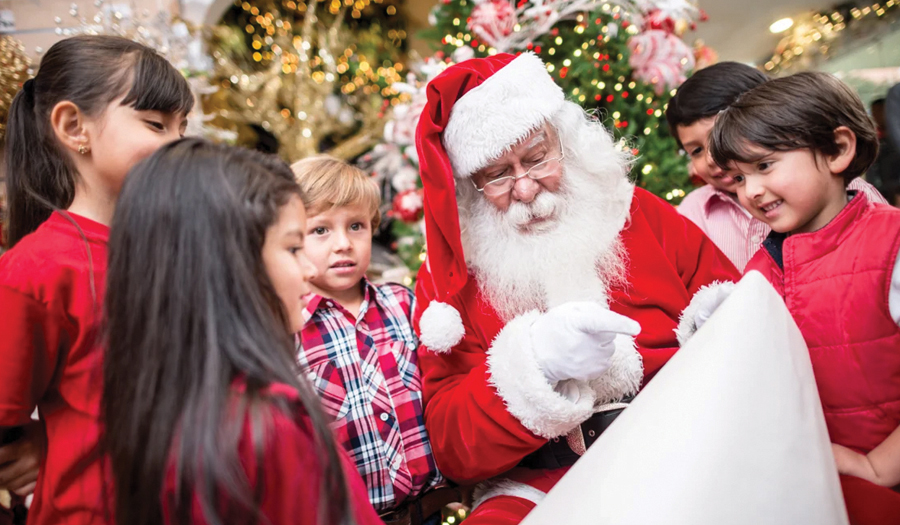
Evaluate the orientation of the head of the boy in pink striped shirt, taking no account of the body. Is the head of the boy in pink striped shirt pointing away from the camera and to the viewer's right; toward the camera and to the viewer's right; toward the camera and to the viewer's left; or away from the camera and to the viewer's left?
toward the camera and to the viewer's left

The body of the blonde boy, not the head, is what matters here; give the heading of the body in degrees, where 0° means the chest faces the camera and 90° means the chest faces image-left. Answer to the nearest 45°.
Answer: approximately 0°

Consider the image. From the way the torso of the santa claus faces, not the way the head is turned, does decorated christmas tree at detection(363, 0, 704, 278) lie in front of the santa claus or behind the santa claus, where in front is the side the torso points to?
behind

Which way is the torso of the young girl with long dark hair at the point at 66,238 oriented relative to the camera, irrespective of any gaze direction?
to the viewer's right

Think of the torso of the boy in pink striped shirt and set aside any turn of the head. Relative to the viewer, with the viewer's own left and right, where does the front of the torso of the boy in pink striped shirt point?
facing the viewer and to the left of the viewer

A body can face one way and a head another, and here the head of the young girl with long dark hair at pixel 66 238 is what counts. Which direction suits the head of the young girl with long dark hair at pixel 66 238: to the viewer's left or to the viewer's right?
to the viewer's right

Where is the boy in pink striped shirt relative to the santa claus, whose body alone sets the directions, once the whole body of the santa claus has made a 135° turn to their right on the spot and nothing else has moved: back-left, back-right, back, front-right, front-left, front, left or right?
right

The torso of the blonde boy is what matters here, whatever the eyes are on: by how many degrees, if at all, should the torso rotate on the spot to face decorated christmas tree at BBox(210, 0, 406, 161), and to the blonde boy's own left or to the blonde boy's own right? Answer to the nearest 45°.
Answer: approximately 180°

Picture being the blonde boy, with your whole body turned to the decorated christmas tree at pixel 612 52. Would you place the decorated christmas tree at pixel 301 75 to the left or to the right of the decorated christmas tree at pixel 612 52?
left

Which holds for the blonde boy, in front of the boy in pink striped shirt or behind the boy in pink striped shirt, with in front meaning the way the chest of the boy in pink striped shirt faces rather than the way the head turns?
in front

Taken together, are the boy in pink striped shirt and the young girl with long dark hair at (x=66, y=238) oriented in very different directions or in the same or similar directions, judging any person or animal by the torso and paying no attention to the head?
very different directions

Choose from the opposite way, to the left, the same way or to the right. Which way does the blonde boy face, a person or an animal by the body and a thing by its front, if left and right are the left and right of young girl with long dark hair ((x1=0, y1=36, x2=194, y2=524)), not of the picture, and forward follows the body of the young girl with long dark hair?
to the right
